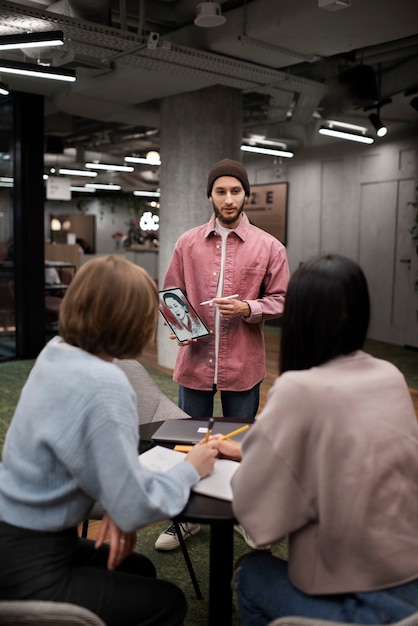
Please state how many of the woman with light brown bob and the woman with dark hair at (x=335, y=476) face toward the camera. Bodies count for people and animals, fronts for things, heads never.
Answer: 0

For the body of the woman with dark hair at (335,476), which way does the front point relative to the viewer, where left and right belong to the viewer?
facing away from the viewer and to the left of the viewer

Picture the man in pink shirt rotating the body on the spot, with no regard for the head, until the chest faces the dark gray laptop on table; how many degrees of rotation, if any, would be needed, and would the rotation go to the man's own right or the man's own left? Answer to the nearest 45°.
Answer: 0° — they already face it

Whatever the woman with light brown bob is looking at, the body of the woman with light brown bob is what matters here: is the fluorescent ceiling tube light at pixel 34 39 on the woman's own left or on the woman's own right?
on the woman's own left

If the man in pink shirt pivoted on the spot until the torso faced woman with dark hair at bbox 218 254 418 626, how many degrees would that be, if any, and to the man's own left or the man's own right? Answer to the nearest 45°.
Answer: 0° — they already face them

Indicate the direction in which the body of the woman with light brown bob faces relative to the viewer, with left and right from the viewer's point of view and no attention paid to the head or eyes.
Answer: facing away from the viewer and to the right of the viewer

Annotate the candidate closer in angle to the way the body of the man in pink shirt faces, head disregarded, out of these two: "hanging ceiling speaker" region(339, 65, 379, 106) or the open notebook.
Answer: the open notebook

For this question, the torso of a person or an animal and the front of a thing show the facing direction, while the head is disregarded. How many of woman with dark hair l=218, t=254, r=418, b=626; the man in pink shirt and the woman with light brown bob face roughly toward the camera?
1

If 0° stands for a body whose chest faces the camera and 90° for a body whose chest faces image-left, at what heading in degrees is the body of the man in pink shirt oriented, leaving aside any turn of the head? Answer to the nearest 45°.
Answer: approximately 0°

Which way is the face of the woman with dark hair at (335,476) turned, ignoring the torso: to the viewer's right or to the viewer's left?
to the viewer's left

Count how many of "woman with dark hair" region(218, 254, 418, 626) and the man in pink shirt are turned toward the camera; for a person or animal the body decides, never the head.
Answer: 1
